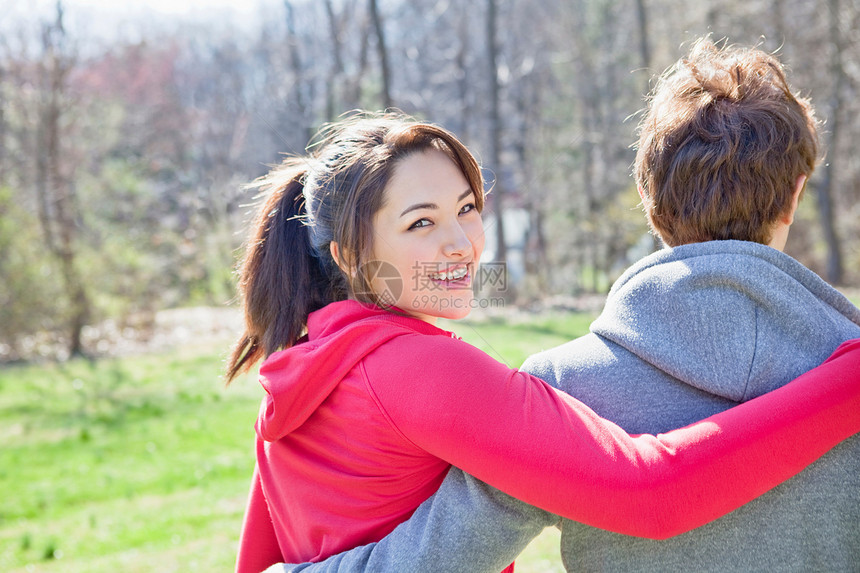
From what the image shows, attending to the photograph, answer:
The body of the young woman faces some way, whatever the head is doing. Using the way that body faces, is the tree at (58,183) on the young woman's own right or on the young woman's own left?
on the young woman's own left

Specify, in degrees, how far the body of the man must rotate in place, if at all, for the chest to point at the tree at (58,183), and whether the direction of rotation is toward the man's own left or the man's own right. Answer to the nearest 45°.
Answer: approximately 45° to the man's own left

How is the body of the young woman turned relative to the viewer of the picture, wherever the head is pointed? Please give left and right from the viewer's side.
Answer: facing away from the viewer and to the right of the viewer

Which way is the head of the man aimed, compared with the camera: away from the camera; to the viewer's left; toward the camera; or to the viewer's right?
away from the camera

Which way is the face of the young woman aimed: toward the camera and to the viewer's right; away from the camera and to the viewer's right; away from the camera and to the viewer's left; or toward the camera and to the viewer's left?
toward the camera and to the viewer's right

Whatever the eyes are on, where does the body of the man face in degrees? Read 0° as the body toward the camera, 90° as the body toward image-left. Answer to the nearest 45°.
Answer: approximately 180°
